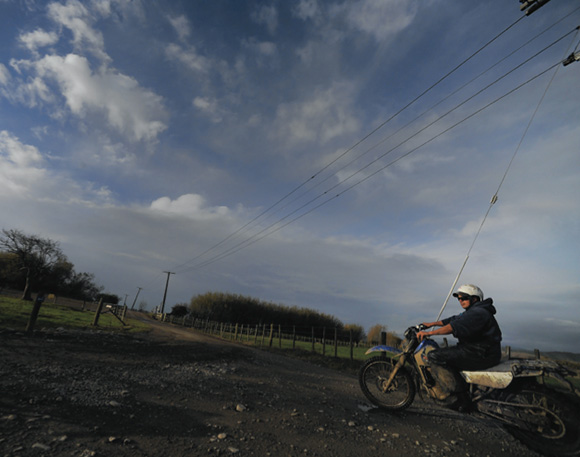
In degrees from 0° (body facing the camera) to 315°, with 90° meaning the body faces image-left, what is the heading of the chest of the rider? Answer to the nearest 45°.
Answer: approximately 90°

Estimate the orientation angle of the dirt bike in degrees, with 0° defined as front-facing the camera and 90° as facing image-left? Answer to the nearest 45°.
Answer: approximately 90°
